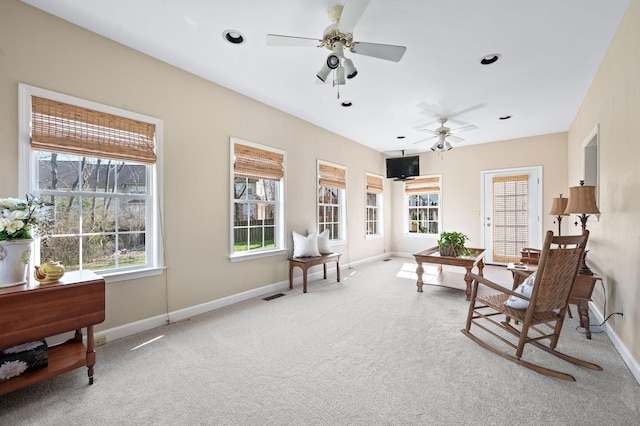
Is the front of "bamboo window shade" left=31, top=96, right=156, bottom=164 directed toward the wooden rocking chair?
yes

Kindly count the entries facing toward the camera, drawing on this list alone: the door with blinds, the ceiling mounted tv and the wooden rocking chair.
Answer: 2

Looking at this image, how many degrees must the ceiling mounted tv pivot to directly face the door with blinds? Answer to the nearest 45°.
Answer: approximately 90° to its left

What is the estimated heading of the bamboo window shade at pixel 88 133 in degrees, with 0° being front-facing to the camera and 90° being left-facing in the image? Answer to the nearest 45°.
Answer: approximately 315°

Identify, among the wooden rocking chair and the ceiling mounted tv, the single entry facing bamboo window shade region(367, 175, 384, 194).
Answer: the wooden rocking chair

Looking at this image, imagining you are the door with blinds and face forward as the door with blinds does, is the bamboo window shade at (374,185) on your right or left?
on your right

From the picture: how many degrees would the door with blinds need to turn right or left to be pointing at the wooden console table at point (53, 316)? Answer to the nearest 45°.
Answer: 0° — it already faces it

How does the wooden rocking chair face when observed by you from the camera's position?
facing away from the viewer and to the left of the viewer

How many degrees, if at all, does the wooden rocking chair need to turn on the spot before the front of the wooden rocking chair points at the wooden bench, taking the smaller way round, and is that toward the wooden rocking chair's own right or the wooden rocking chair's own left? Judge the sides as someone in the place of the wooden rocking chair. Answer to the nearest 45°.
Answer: approximately 45° to the wooden rocking chair's own left

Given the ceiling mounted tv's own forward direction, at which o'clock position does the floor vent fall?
The floor vent is roughly at 1 o'clock from the ceiling mounted tv.
